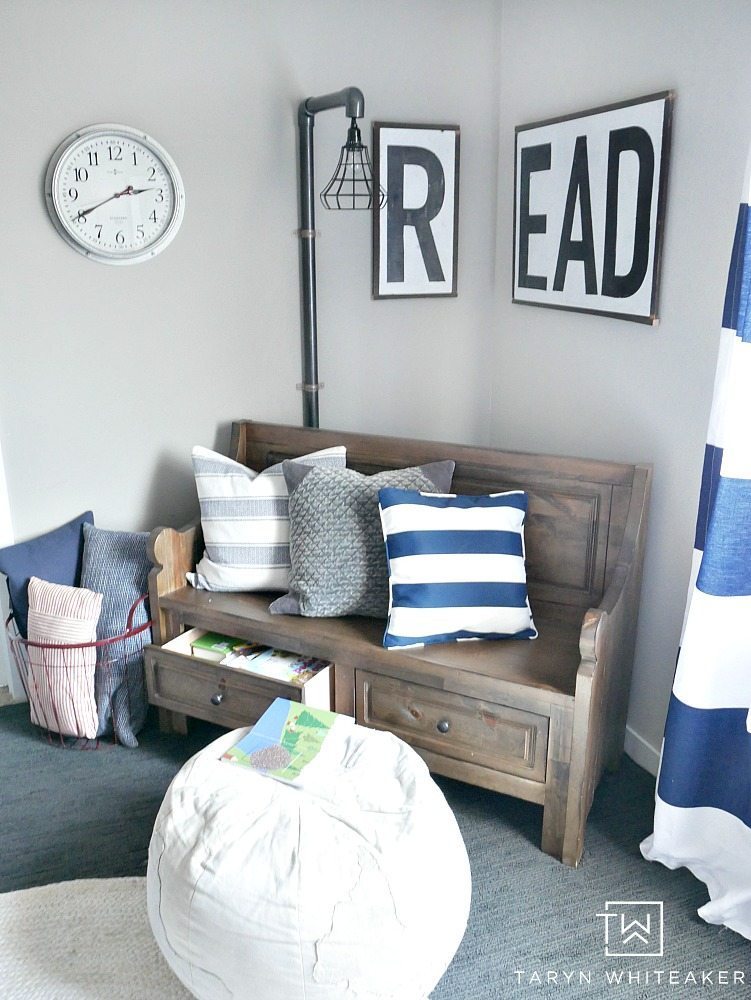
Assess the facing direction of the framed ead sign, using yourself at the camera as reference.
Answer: facing the viewer and to the left of the viewer

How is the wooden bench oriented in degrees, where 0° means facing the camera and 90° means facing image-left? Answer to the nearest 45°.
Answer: approximately 45°

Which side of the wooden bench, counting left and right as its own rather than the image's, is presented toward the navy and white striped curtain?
left

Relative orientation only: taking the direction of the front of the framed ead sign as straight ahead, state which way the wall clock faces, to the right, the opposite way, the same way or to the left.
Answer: to the left

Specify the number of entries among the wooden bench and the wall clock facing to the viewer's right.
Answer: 0

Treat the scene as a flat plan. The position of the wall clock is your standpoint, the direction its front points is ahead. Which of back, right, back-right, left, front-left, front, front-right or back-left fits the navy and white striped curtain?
front-left

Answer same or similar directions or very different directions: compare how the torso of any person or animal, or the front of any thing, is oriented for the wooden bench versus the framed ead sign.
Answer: same or similar directions

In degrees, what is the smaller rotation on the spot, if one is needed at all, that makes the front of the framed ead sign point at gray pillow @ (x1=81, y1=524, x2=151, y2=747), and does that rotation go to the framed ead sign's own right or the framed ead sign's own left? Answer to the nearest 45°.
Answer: approximately 45° to the framed ead sign's own right

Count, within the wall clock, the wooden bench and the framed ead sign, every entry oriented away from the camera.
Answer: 0

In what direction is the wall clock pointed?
toward the camera

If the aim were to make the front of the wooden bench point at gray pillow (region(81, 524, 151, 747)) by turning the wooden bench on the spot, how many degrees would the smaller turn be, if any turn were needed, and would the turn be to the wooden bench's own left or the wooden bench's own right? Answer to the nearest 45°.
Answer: approximately 45° to the wooden bench's own right

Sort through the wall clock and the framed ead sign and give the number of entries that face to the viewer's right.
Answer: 0

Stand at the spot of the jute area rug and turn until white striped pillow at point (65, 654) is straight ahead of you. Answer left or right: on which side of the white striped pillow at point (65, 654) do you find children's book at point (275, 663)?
right
